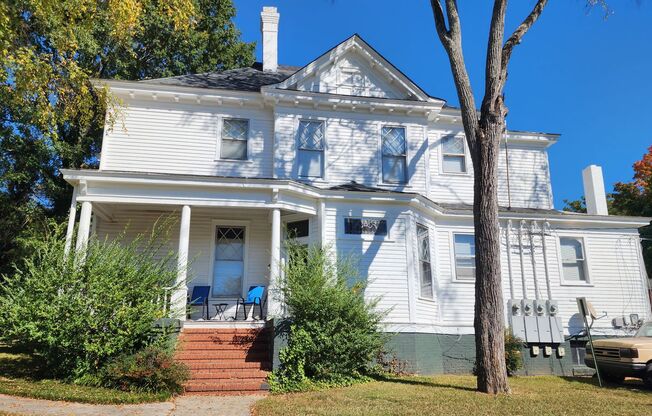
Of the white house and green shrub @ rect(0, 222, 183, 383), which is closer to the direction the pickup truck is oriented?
the green shrub

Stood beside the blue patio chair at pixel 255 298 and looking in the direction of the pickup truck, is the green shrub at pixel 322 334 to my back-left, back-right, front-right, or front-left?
front-right

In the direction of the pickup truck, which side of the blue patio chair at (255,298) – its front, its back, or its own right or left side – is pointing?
left

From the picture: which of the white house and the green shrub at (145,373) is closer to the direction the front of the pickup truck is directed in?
the green shrub

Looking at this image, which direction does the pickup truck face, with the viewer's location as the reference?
facing the viewer and to the left of the viewer

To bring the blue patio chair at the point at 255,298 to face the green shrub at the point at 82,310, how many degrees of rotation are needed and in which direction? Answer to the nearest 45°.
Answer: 0° — it already faces it

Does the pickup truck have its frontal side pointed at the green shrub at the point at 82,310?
yes

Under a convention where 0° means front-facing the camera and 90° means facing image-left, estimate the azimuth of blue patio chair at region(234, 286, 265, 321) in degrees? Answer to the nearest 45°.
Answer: approximately 45°

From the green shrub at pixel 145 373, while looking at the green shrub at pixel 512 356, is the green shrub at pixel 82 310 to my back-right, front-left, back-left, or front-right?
back-left

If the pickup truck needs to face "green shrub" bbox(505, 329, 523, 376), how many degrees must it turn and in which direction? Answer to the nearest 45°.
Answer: approximately 45° to its right

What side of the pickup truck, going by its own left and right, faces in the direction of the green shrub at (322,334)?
front

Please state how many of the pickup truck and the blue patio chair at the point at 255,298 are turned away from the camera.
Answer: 0
